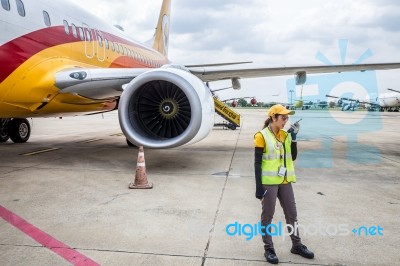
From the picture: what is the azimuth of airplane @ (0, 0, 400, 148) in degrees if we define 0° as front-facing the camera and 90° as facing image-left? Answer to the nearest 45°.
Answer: approximately 45°

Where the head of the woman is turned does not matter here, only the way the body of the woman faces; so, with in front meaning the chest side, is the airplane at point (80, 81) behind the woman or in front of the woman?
behind

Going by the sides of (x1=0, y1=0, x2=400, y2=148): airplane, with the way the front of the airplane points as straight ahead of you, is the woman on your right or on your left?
on your left

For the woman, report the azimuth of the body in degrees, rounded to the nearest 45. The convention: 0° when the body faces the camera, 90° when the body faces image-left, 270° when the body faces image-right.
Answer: approximately 315°
